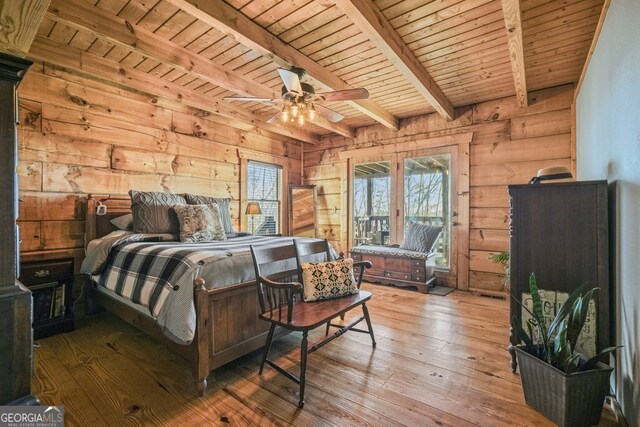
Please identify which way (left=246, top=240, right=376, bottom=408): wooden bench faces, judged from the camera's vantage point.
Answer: facing the viewer and to the right of the viewer

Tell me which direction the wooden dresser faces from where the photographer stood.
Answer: facing to the left of the viewer

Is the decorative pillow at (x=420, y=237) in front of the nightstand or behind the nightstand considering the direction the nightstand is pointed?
in front

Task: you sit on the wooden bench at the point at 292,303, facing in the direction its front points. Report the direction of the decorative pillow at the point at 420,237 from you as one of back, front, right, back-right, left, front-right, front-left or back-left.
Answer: left

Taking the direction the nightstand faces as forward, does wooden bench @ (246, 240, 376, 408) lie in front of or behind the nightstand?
in front

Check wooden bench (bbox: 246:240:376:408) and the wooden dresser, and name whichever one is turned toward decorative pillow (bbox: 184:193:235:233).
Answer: the wooden dresser

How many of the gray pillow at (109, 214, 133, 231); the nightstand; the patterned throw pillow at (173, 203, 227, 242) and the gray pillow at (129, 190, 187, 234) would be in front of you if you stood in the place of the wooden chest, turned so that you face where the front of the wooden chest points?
4

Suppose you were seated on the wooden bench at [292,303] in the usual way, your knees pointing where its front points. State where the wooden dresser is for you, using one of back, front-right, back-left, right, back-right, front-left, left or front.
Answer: front-left

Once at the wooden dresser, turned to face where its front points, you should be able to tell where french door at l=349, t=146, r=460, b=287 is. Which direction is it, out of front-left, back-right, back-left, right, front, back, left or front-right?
front-right

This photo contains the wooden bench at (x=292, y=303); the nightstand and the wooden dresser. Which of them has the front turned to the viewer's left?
the wooden dresser
